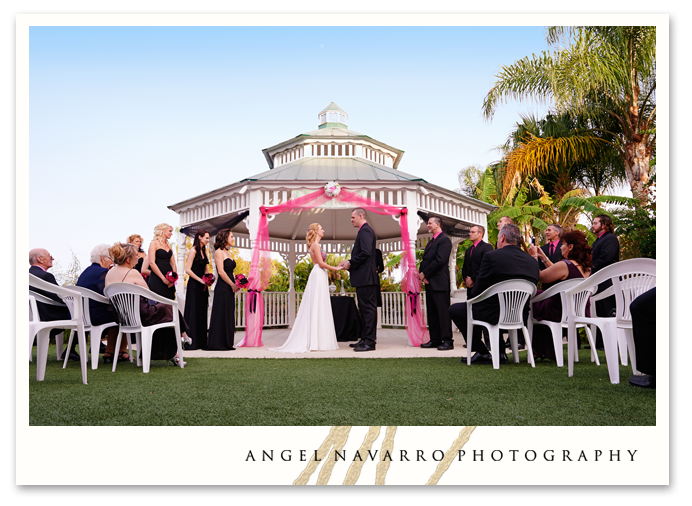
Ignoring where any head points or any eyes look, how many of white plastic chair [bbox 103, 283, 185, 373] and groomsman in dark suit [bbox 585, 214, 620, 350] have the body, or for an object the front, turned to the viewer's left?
1

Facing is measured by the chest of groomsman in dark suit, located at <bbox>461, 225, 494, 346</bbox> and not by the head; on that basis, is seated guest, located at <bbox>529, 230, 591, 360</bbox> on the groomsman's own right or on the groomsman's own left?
on the groomsman's own left

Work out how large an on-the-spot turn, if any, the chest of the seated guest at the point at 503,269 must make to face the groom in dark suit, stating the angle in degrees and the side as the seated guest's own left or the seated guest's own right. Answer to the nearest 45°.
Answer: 0° — they already face them

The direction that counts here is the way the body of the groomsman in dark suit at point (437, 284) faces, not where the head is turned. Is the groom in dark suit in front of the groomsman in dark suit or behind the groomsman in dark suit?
in front

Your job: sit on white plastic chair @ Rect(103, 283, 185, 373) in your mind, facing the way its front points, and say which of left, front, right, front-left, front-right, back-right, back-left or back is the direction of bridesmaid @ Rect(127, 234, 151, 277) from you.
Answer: front-left

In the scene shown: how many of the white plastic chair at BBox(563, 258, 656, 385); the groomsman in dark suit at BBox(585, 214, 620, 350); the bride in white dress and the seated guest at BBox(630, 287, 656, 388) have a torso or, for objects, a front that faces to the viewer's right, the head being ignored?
1

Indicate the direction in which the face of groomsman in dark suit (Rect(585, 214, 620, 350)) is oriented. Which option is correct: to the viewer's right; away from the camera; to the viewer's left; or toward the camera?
to the viewer's left

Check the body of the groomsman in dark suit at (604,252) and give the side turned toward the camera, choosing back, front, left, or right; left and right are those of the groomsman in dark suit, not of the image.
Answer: left

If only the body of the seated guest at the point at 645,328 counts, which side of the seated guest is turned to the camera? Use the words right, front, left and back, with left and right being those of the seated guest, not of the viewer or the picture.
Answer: left

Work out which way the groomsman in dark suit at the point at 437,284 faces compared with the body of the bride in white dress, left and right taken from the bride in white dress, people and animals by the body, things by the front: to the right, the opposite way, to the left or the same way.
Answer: the opposite way

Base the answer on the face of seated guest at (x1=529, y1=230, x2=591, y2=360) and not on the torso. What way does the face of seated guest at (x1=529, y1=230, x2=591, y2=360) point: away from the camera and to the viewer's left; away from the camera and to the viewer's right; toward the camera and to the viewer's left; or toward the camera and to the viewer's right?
away from the camera and to the viewer's left

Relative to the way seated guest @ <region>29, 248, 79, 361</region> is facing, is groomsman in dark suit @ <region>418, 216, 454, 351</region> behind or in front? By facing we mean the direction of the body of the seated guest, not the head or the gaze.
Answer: in front

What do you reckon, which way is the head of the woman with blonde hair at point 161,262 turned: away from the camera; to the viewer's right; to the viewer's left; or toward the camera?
to the viewer's right

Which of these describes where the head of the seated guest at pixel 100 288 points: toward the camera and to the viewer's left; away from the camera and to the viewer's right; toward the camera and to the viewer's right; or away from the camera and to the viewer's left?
away from the camera and to the viewer's right

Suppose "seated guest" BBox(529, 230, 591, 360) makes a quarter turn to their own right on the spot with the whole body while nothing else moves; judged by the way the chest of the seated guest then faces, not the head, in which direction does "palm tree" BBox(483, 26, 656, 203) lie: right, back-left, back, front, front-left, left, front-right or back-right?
front-left
